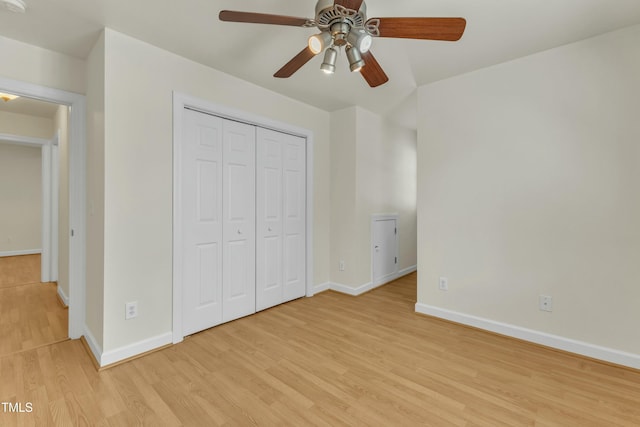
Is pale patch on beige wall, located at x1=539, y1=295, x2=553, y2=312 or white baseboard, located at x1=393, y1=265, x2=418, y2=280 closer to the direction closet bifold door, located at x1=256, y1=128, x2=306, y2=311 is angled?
the pale patch on beige wall

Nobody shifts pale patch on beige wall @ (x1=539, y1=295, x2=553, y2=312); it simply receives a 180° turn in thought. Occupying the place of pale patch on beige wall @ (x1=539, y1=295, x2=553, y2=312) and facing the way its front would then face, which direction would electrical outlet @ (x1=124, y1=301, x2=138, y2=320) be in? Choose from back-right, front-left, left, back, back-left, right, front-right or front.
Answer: back-left

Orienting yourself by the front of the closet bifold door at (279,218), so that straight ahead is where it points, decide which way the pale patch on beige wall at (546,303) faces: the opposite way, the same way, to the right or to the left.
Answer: to the right

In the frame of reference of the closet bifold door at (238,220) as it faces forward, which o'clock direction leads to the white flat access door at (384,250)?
The white flat access door is roughly at 10 o'clock from the closet bifold door.

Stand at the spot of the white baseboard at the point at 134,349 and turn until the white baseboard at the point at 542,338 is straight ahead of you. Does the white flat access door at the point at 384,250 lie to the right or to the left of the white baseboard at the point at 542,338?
left

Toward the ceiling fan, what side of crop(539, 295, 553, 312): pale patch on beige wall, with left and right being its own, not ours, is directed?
front

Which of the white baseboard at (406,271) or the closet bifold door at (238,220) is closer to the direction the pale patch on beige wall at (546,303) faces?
the closet bifold door

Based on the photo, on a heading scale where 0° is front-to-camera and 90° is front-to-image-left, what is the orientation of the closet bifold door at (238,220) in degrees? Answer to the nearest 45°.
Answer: approximately 315°

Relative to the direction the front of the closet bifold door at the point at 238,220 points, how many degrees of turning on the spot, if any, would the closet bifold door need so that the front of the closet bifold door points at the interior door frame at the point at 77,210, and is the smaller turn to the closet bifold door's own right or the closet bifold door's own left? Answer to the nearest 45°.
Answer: approximately 135° to the closet bifold door's own right

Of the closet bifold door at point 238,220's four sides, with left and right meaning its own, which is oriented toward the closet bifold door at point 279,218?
left

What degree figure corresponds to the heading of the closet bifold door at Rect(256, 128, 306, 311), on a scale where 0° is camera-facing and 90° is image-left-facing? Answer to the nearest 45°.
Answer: approximately 315°
